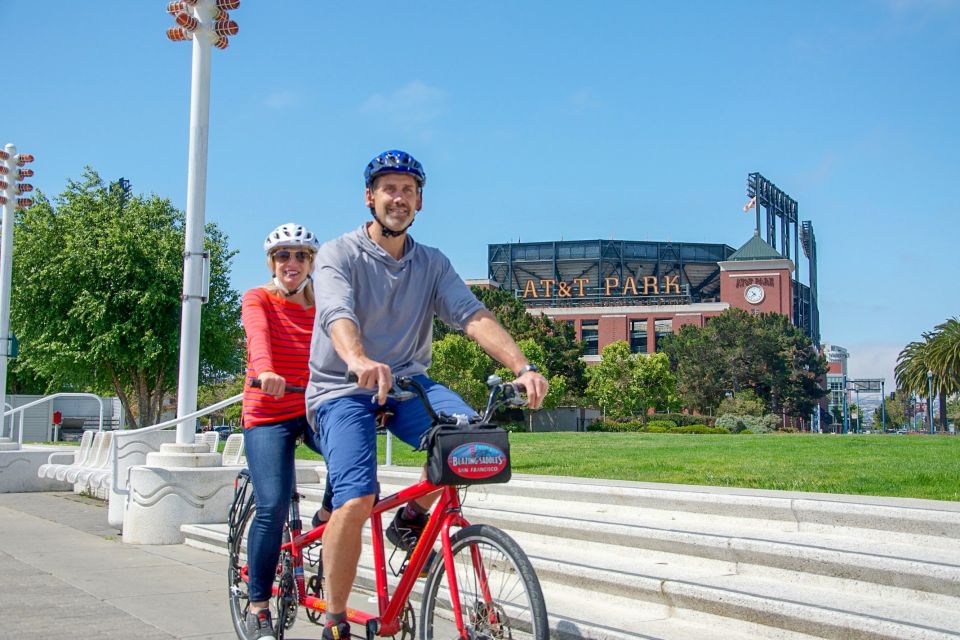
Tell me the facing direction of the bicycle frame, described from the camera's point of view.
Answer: facing the viewer and to the right of the viewer

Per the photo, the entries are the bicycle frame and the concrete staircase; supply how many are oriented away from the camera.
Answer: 0

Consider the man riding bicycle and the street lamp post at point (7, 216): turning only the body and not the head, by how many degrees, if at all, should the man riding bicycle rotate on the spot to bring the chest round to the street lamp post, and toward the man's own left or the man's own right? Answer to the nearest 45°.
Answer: approximately 180°

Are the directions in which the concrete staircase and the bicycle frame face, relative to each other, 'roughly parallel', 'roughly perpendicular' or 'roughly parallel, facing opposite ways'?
roughly perpendicular

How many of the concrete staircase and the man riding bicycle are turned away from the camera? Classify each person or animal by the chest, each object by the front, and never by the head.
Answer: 0

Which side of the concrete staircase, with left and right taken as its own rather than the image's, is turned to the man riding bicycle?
front

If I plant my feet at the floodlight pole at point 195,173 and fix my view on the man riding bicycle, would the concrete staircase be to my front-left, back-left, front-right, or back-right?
front-left

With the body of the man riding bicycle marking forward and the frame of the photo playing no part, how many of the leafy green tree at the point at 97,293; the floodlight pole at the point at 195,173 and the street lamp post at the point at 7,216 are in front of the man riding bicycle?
0

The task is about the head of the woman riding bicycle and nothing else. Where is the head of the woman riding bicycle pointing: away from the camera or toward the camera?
toward the camera

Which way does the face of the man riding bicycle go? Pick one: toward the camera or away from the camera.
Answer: toward the camera

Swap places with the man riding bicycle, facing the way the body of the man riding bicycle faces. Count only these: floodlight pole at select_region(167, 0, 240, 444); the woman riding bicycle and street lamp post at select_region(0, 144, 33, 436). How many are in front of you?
0

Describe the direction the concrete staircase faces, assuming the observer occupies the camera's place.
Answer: facing the viewer and to the left of the viewer

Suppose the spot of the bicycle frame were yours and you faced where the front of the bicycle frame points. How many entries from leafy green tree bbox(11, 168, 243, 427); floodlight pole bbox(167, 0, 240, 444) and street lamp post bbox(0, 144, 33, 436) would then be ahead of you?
0

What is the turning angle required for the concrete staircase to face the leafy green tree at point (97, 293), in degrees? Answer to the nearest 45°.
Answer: approximately 90° to its right

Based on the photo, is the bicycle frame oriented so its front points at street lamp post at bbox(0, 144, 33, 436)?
no
